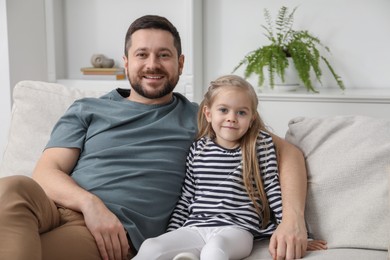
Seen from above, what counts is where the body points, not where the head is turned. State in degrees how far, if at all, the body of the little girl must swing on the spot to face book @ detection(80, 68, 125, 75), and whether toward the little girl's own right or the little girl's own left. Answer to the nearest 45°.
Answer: approximately 135° to the little girl's own right

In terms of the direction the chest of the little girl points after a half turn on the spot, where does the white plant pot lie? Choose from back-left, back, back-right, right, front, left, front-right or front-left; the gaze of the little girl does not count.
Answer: front

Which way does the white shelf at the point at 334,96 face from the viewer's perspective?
toward the camera

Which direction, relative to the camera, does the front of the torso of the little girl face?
toward the camera

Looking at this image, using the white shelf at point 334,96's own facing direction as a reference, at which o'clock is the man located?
The man is roughly at 1 o'clock from the white shelf.

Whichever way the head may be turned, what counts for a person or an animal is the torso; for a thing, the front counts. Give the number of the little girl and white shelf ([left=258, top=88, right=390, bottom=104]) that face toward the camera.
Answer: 2

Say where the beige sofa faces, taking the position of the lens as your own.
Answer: facing the viewer

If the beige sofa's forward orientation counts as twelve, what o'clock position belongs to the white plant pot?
The white plant pot is roughly at 6 o'clock from the beige sofa.

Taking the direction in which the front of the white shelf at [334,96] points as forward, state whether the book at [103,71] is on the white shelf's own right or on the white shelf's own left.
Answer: on the white shelf's own right
